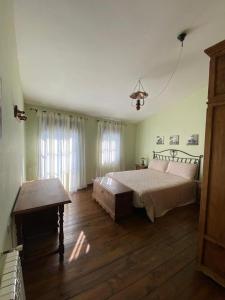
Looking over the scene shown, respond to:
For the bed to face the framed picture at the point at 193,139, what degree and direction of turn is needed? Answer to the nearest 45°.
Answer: approximately 180°

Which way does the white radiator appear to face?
to the viewer's right

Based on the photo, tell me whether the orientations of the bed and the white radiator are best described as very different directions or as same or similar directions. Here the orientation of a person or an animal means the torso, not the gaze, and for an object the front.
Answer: very different directions

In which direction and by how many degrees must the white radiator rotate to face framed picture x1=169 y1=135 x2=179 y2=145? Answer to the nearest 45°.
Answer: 0° — it already faces it

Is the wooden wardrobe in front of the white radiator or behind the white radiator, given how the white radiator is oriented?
in front

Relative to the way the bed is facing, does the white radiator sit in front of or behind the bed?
in front

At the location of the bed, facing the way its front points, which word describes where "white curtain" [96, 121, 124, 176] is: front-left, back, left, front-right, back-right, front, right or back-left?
right

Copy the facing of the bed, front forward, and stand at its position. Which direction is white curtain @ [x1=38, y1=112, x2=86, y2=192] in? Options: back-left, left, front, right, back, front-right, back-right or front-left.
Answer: front-right

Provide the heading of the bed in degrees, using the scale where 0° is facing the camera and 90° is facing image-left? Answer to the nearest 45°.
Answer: approximately 45°

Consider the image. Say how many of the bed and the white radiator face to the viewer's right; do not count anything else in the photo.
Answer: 1
